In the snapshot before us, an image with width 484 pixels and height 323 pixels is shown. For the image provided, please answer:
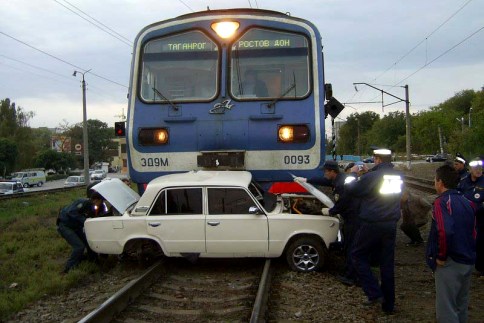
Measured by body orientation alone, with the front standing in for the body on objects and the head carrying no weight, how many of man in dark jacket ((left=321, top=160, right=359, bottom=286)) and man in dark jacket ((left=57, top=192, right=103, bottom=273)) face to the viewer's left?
1

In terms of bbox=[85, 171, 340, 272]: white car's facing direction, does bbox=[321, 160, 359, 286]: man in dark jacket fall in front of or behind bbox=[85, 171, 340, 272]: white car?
in front

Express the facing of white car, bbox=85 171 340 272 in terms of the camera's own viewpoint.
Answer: facing to the right of the viewer

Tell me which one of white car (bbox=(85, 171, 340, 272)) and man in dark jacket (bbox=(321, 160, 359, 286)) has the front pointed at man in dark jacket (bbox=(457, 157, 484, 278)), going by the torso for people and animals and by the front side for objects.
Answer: the white car

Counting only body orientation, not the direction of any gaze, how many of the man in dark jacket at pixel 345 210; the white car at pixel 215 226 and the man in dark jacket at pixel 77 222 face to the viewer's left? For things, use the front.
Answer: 1

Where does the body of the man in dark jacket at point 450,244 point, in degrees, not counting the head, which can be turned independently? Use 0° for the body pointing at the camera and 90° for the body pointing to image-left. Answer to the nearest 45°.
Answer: approximately 135°

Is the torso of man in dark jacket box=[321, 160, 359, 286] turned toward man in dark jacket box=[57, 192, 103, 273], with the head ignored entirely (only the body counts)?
yes

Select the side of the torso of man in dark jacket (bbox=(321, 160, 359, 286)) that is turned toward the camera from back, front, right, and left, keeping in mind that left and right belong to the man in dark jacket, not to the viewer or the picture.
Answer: left

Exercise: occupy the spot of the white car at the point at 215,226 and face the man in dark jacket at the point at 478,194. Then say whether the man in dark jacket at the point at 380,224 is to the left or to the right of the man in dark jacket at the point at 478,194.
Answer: right

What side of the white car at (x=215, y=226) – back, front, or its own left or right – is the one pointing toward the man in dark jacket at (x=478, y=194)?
front

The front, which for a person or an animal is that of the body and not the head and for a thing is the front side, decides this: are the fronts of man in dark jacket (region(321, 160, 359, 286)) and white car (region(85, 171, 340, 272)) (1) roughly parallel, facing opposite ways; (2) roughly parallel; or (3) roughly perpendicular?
roughly parallel, facing opposite ways

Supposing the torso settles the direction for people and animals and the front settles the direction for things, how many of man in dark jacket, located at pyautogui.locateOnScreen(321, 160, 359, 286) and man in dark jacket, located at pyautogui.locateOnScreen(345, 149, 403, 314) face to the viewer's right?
0

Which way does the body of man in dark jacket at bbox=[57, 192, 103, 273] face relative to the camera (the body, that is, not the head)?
to the viewer's right

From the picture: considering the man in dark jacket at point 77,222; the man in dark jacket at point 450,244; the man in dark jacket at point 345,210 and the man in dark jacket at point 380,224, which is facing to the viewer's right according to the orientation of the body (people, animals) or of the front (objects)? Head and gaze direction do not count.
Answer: the man in dark jacket at point 77,222

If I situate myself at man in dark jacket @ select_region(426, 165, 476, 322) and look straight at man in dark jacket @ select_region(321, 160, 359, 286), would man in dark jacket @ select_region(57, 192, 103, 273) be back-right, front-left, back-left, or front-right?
front-left
